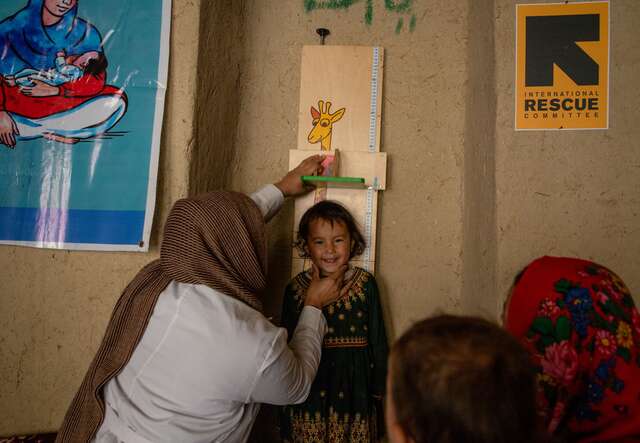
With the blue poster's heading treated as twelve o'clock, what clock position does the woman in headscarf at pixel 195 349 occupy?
The woman in headscarf is roughly at 11 o'clock from the blue poster.

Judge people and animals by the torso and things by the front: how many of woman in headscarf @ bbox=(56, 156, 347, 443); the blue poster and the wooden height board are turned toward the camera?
2

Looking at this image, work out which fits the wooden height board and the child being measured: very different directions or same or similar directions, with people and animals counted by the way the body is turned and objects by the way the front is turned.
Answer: same or similar directions

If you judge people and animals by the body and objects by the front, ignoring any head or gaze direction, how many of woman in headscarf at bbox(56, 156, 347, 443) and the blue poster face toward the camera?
1

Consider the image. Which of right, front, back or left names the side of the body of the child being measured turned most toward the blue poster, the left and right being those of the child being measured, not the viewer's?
right

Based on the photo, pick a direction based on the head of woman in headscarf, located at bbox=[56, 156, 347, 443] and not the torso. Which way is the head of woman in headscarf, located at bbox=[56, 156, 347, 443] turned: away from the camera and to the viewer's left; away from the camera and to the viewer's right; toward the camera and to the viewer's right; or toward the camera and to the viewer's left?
away from the camera and to the viewer's right

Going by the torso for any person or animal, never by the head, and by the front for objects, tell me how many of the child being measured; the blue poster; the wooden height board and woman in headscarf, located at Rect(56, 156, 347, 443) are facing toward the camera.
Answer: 3

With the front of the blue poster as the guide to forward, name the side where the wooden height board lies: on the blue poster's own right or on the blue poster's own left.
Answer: on the blue poster's own left

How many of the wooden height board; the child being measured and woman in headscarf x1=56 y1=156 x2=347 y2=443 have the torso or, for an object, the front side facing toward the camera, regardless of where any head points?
2

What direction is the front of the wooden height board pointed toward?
toward the camera

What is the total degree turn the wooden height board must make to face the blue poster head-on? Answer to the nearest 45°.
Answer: approximately 90° to its right

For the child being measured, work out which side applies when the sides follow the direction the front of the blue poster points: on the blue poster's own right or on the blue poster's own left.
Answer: on the blue poster's own left

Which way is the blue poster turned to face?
toward the camera

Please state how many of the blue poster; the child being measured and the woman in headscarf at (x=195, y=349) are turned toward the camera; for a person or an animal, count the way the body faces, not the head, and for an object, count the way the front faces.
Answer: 2
